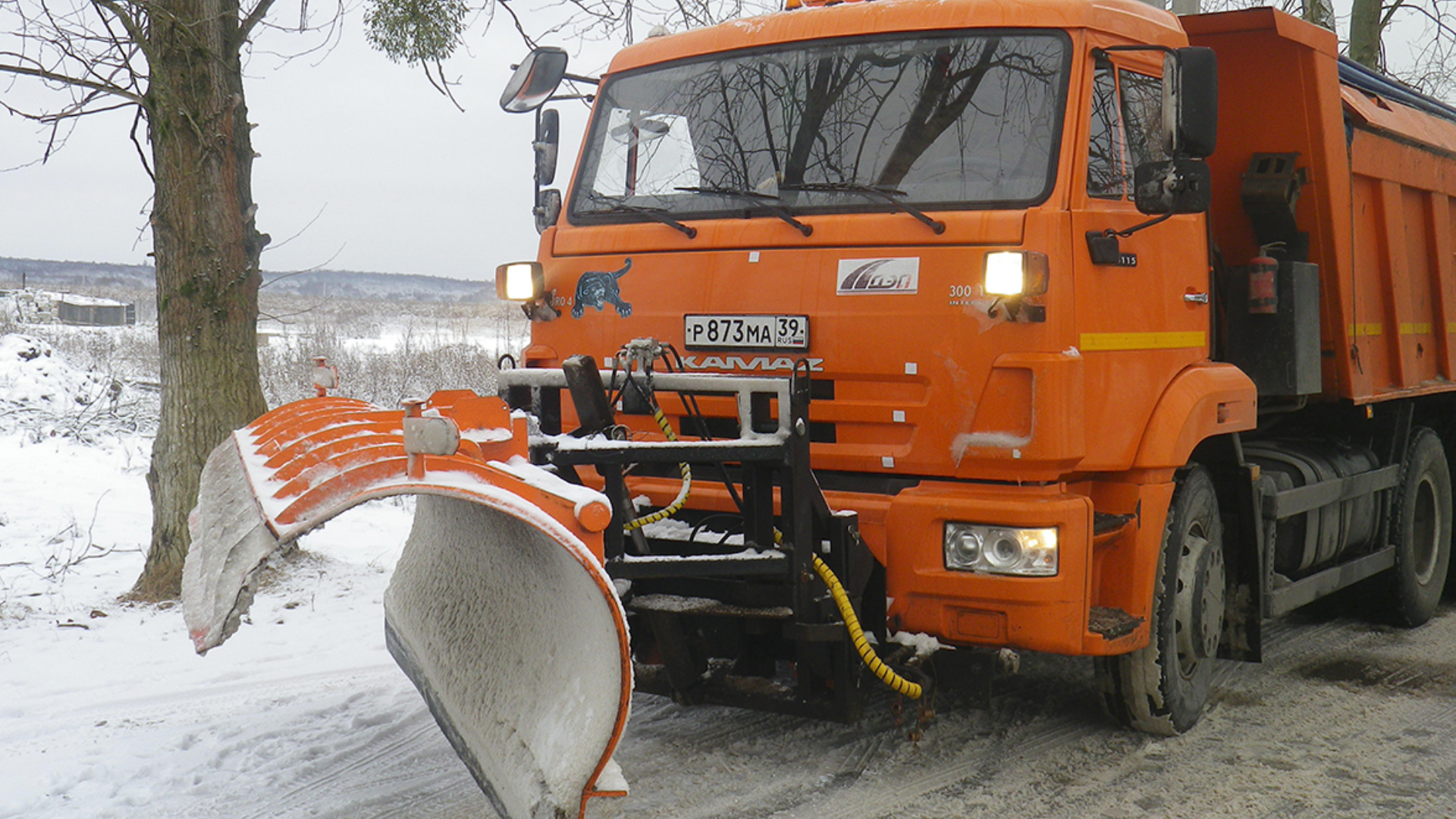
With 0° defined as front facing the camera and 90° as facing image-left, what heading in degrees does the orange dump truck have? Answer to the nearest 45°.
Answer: approximately 45°

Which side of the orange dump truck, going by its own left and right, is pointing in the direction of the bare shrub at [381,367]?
right

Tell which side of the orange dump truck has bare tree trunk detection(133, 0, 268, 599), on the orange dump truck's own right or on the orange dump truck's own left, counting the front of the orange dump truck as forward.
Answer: on the orange dump truck's own right
